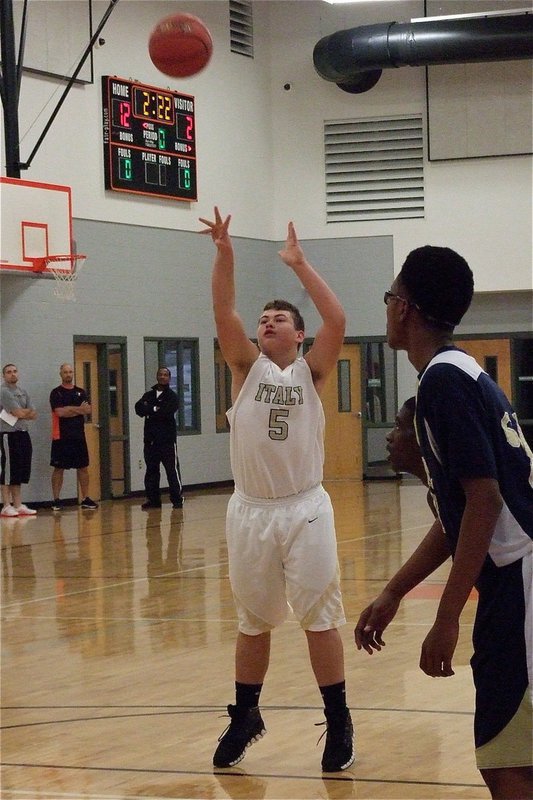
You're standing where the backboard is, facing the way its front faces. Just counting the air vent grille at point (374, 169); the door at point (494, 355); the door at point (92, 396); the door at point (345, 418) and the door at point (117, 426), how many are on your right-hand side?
0

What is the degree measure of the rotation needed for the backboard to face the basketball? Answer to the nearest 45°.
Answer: approximately 45° to its right

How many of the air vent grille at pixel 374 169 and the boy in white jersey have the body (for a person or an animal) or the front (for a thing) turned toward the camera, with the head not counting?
2

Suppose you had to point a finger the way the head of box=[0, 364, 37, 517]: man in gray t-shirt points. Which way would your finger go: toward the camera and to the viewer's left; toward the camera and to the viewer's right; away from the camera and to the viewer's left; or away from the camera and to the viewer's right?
toward the camera and to the viewer's right

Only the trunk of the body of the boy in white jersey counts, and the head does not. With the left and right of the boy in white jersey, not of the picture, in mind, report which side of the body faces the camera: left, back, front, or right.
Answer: front

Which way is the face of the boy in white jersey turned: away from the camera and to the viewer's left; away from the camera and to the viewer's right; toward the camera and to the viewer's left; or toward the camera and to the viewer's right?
toward the camera and to the viewer's left

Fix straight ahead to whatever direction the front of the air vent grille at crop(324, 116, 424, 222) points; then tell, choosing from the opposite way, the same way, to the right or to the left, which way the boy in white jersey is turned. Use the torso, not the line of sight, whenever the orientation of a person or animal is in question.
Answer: the same way

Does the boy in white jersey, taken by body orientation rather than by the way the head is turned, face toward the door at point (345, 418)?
no

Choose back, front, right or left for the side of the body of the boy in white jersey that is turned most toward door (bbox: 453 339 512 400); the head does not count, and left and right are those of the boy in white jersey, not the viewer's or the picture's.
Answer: back

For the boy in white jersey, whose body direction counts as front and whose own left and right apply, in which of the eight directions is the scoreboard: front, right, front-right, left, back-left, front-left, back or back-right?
back

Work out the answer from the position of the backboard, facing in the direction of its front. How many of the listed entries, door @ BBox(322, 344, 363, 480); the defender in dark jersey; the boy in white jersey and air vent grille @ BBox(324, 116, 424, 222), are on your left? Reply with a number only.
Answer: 2

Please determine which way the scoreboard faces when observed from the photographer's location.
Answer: facing the viewer and to the right of the viewer

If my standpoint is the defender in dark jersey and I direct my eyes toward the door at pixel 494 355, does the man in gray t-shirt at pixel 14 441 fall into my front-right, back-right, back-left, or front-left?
front-left

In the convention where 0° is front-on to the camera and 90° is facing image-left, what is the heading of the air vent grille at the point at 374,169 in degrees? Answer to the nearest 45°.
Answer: approximately 0°
